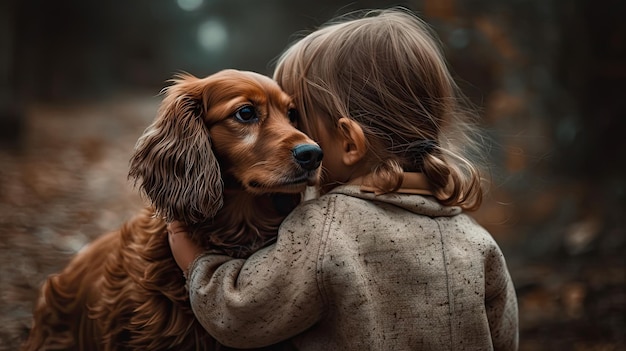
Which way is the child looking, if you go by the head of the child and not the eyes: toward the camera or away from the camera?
away from the camera

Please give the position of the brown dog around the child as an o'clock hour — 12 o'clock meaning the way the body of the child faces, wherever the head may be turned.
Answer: The brown dog is roughly at 11 o'clock from the child.

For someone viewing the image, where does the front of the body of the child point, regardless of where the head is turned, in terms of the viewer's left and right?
facing away from the viewer and to the left of the viewer

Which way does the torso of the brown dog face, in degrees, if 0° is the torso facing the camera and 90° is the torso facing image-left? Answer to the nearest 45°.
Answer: approximately 315°

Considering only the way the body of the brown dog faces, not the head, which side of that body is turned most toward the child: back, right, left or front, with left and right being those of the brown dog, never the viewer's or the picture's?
front
